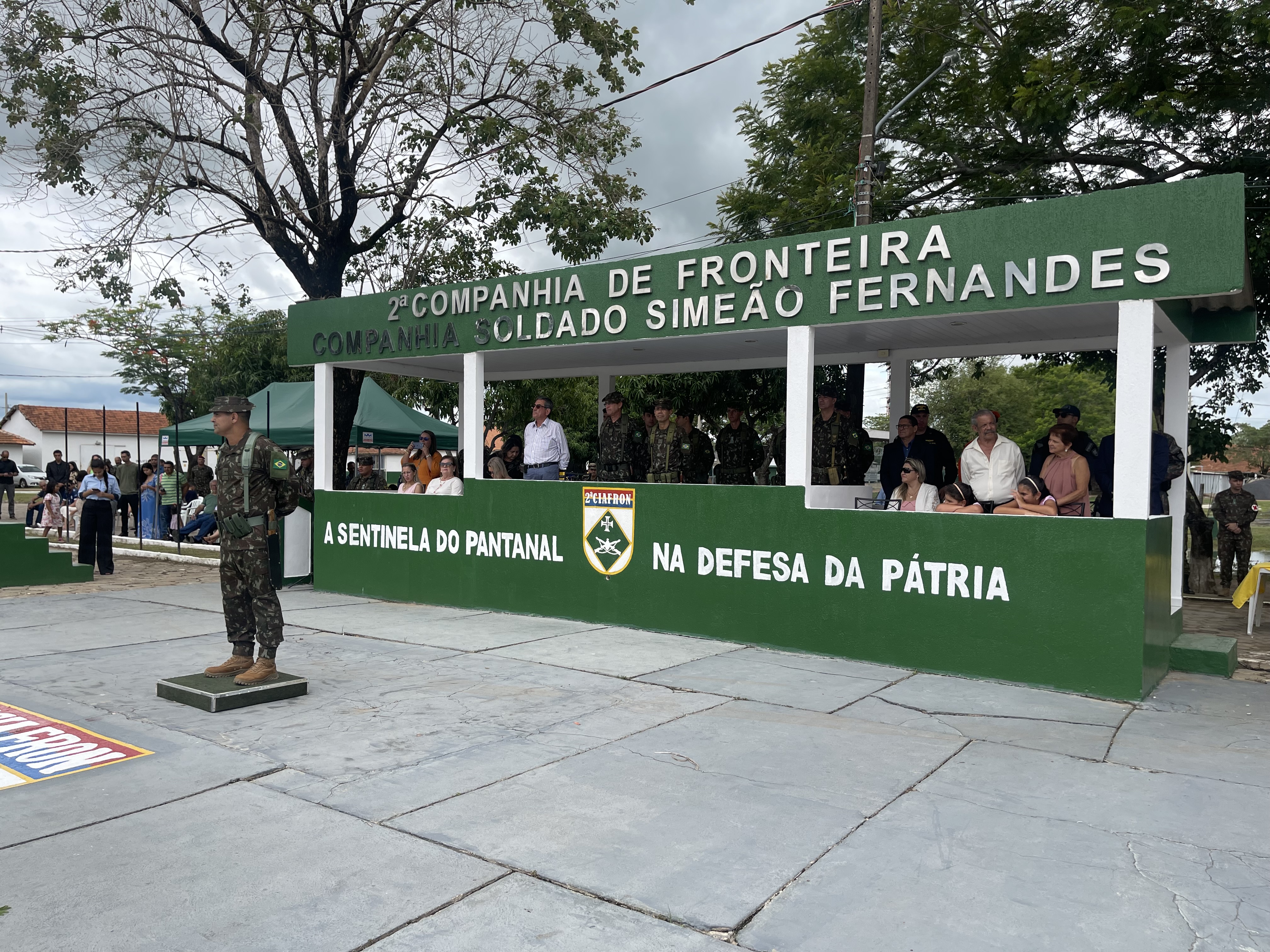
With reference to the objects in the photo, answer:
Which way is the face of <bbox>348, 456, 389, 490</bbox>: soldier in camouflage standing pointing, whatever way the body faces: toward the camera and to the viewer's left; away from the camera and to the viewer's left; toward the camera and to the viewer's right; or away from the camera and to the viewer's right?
toward the camera and to the viewer's left

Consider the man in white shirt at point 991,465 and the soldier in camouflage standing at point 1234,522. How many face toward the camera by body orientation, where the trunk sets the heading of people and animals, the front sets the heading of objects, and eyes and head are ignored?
2

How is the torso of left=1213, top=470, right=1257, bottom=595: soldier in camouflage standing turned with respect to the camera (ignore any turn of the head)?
toward the camera

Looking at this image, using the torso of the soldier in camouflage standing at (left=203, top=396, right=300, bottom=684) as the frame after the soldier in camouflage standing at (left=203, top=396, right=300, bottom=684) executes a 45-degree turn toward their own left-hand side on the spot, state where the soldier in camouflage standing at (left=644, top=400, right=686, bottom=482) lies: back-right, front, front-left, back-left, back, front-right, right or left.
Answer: back-left

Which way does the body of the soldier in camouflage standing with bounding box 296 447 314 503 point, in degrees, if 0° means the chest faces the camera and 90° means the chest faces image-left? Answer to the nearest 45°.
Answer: approximately 45°

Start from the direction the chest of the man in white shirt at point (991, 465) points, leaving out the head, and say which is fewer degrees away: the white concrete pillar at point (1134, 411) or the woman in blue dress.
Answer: the white concrete pillar
